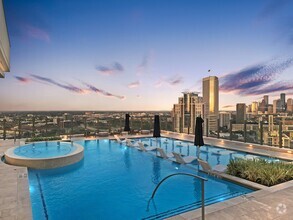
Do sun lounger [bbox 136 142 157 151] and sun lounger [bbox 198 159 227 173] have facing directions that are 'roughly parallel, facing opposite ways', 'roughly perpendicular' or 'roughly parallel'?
roughly parallel

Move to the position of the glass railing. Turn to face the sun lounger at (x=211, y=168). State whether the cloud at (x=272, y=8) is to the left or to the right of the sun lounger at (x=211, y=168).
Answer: left
